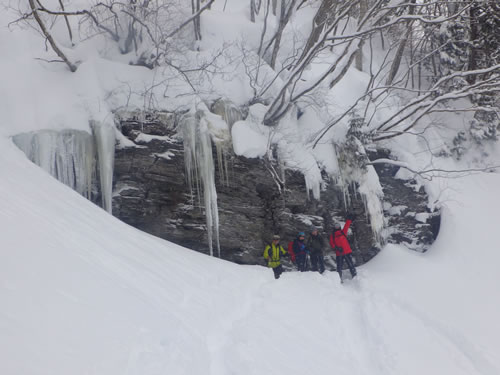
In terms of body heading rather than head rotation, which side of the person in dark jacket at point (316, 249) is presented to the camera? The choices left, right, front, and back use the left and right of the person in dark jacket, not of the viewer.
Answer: front

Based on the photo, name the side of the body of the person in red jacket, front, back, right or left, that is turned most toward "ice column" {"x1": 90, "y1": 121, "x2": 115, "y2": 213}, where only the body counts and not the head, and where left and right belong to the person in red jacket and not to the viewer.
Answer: right

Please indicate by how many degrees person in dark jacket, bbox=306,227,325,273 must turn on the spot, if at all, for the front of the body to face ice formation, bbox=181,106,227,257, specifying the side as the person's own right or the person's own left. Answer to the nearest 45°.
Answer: approximately 90° to the person's own right

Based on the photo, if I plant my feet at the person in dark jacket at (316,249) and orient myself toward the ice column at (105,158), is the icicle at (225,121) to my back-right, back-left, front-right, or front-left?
front-right

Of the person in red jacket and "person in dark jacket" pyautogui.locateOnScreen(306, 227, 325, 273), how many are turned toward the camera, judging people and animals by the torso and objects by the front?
2

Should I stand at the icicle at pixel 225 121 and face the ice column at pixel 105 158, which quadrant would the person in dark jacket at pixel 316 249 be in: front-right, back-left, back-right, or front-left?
back-left

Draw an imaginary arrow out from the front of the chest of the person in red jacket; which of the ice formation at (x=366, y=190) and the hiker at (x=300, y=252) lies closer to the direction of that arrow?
the hiker

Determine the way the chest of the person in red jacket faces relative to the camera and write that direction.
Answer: toward the camera
